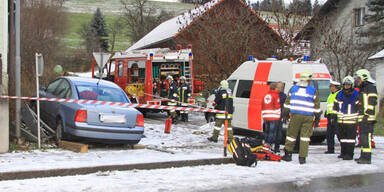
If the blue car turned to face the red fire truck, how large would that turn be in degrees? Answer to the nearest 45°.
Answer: approximately 45° to its right

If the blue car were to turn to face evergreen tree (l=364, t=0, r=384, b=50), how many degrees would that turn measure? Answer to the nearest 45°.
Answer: approximately 90° to its right

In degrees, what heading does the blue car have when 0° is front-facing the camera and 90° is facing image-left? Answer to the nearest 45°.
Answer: approximately 135°

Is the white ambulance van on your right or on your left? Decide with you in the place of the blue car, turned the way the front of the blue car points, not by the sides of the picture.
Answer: on your right

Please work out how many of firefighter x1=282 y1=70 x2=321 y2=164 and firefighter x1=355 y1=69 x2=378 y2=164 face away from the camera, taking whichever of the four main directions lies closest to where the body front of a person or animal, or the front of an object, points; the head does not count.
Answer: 1

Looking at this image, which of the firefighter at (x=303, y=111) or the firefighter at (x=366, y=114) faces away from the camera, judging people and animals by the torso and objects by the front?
the firefighter at (x=303, y=111)

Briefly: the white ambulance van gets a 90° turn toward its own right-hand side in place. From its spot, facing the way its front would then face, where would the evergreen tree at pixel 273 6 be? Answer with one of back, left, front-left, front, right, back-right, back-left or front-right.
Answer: front-left

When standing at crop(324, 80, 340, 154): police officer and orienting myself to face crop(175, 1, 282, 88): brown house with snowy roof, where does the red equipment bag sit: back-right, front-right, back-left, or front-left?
back-left

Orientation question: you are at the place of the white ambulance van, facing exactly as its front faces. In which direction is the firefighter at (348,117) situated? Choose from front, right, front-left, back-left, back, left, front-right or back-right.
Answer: back

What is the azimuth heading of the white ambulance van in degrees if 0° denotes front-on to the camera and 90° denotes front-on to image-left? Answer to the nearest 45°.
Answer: approximately 135°

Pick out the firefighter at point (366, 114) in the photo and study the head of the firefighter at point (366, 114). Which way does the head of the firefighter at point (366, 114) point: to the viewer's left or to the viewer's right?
to the viewer's left
